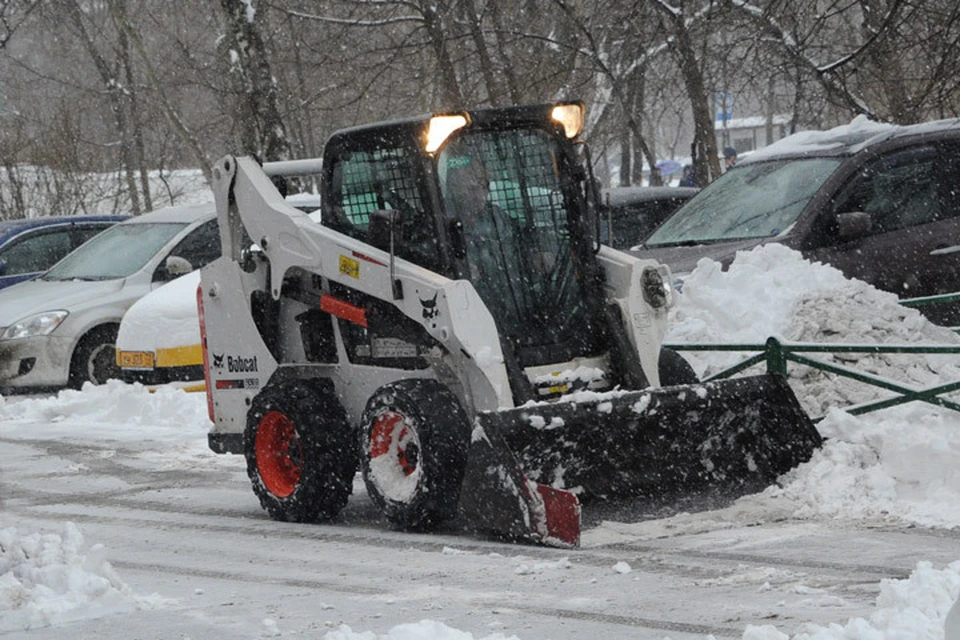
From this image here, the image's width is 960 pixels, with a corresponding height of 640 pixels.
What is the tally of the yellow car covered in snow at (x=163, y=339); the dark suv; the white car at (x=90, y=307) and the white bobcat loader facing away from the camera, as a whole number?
0

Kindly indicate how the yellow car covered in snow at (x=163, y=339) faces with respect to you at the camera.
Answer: facing the viewer and to the left of the viewer

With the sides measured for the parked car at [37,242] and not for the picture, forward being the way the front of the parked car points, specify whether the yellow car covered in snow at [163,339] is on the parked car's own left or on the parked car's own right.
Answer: on the parked car's own left

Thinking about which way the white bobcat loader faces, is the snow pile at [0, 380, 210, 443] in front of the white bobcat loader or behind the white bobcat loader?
behind

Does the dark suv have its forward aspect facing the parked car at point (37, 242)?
no

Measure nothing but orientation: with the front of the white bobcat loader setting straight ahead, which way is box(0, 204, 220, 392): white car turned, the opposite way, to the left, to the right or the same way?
to the right

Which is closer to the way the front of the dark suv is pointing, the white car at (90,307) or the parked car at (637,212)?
the white car

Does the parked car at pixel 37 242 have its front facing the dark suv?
no

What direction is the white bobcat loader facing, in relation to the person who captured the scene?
facing the viewer and to the right of the viewer

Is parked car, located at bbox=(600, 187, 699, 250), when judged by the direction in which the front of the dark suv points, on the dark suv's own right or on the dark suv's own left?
on the dark suv's own right

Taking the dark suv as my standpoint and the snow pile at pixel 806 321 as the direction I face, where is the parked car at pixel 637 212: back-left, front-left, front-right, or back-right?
back-right

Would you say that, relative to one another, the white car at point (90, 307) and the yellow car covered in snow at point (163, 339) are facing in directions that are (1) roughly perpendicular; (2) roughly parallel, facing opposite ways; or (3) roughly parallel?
roughly parallel

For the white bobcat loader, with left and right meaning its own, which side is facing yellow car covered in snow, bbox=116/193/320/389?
back

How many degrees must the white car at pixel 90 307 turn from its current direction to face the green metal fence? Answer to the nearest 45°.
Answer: approximately 90° to its left

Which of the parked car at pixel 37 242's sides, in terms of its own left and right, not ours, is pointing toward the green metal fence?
left

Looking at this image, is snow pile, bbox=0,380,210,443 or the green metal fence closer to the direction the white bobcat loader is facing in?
the green metal fence

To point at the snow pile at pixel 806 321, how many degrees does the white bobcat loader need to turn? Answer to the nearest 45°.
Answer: approximately 90° to its left

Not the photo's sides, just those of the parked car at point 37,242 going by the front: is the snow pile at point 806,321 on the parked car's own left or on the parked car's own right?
on the parked car's own left

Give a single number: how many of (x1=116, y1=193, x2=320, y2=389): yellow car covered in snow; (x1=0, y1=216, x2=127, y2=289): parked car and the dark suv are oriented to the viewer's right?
0

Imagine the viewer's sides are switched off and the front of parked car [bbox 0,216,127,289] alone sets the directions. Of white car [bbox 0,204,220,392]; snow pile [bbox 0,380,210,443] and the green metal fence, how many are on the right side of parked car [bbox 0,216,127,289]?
0
